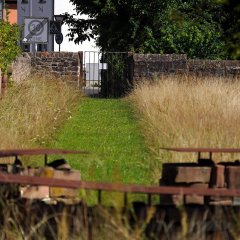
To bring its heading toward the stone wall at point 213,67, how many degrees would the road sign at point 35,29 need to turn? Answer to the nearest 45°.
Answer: approximately 90° to its left

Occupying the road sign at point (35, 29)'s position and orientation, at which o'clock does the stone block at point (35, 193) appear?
The stone block is roughly at 12 o'clock from the road sign.

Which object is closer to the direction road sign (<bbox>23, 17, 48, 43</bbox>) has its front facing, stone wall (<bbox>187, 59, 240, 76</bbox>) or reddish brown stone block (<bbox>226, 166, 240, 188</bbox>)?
the reddish brown stone block

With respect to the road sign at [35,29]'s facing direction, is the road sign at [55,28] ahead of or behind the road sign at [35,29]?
behind
